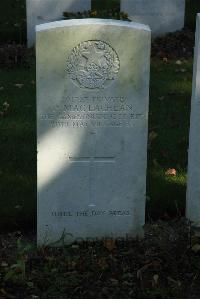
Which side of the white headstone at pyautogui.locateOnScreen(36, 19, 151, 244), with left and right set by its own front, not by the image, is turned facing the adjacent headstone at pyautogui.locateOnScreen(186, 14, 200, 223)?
left

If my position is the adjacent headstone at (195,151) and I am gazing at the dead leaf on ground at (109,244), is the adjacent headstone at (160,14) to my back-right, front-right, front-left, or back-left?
back-right

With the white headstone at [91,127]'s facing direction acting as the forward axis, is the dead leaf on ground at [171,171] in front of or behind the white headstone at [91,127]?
behind

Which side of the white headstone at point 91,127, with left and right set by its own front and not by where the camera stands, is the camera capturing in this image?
front

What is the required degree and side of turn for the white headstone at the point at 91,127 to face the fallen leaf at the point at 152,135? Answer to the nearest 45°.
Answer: approximately 180°

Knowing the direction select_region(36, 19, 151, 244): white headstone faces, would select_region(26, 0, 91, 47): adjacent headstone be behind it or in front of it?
behind

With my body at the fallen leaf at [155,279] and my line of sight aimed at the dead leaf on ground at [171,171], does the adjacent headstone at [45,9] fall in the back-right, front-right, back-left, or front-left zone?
front-left

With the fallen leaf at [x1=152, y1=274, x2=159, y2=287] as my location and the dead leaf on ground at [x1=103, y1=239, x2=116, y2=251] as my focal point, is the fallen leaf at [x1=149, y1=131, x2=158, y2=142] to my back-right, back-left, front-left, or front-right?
front-right

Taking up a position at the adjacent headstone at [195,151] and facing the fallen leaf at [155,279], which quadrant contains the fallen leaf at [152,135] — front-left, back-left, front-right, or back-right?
back-right

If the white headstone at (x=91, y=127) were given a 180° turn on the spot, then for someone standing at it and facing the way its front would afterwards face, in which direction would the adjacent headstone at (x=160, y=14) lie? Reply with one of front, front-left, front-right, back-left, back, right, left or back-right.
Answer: front
